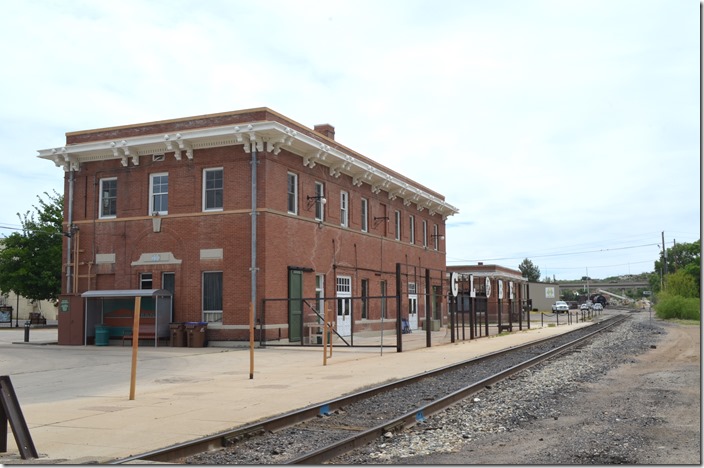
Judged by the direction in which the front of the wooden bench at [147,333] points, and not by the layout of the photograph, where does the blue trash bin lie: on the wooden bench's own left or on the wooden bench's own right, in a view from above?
on the wooden bench's own right

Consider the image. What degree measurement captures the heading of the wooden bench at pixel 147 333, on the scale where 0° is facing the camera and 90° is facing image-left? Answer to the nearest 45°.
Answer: approximately 45°
